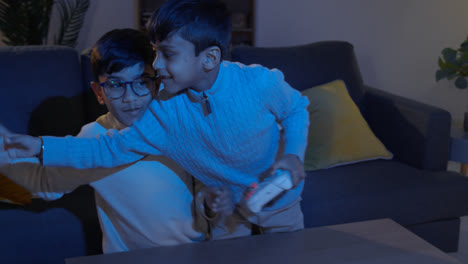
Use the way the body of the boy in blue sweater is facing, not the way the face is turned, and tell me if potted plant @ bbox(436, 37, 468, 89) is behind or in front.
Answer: behind

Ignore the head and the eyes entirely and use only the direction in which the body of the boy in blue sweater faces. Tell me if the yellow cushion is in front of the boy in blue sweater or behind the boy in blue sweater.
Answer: behind

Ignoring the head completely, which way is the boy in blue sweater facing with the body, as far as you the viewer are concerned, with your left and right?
facing the viewer and to the left of the viewer

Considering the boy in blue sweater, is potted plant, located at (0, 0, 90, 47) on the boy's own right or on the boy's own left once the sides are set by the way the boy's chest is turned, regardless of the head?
on the boy's own right
